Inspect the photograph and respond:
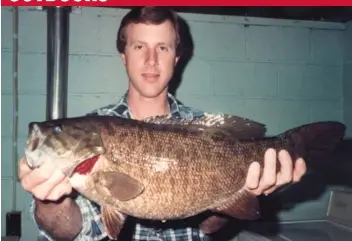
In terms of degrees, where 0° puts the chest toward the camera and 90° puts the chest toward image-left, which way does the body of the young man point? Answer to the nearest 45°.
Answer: approximately 0°
